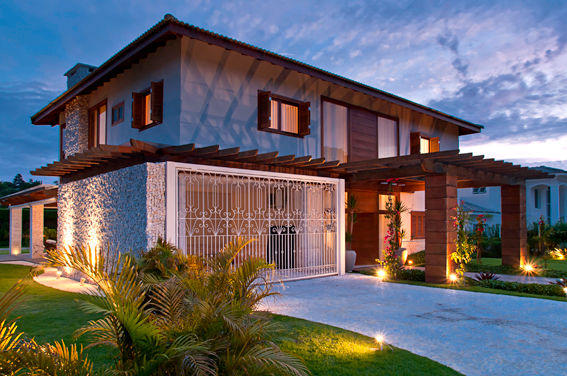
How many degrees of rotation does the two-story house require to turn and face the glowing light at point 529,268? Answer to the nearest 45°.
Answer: approximately 45° to its left

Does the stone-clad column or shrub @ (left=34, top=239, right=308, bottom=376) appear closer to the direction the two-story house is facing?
the shrub

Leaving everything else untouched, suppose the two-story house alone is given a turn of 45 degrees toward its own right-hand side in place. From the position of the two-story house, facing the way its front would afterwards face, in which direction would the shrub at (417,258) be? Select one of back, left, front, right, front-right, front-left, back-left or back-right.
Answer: back-left

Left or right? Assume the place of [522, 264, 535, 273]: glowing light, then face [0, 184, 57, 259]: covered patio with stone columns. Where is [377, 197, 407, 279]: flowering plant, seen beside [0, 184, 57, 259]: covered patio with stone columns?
left

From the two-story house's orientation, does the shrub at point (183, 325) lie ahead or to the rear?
ahead

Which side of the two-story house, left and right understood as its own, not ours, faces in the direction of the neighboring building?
left

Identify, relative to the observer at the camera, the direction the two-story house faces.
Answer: facing the viewer and to the right of the viewer

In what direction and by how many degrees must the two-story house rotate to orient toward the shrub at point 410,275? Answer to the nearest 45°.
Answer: approximately 45° to its left

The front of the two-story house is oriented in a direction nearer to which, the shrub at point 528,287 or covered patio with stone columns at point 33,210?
the shrub

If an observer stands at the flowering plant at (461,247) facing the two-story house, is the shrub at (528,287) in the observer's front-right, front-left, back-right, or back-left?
back-left
